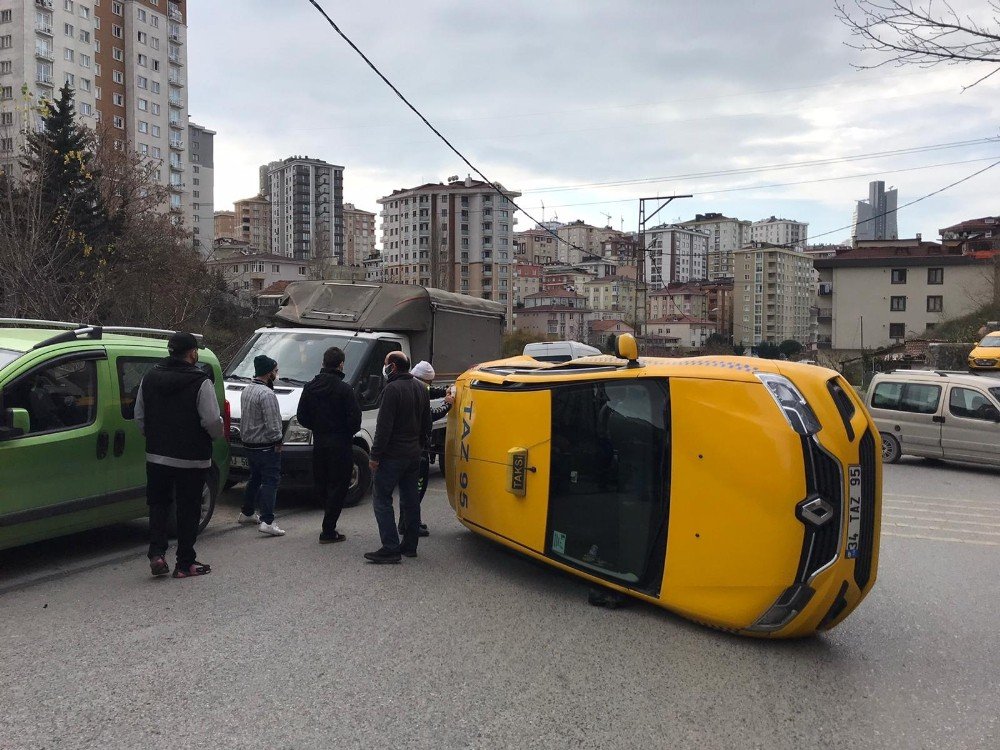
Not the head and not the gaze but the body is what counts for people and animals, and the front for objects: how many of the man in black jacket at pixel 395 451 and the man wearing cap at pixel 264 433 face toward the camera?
0

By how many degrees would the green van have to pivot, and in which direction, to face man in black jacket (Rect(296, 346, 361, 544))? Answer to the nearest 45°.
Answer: approximately 135° to its left

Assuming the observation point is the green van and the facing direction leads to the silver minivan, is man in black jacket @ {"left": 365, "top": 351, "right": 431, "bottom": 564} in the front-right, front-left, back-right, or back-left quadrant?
front-right

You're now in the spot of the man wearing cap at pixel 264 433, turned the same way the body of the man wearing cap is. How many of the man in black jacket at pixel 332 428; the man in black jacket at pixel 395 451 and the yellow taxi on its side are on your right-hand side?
3

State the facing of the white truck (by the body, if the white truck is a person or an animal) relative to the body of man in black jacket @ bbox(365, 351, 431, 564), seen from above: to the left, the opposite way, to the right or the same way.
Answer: to the left

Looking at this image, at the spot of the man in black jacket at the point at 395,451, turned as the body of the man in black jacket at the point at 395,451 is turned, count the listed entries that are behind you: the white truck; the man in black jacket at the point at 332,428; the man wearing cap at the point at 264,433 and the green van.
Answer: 0

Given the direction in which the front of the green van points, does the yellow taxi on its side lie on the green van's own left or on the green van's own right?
on the green van's own left

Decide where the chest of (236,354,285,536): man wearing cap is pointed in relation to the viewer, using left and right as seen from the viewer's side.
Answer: facing away from the viewer and to the right of the viewer

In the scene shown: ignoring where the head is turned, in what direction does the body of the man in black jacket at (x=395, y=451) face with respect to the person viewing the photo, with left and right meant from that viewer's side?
facing away from the viewer and to the left of the viewer

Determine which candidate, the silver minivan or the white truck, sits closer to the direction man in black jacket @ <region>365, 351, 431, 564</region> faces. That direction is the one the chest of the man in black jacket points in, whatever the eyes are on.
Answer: the white truck

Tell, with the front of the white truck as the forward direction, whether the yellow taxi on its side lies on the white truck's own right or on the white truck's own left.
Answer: on the white truck's own left

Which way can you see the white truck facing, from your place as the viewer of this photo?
facing the viewer and to the left of the viewer

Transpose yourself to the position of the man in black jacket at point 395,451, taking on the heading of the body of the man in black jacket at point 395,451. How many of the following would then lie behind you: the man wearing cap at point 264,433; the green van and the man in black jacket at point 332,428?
0

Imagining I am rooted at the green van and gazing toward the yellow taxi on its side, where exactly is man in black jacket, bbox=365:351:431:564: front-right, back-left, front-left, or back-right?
front-left

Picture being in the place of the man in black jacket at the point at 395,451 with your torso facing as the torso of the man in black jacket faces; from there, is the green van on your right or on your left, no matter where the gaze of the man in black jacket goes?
on your left
